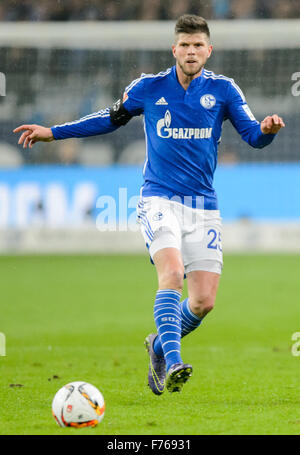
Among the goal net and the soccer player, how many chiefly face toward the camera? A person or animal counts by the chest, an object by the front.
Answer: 2

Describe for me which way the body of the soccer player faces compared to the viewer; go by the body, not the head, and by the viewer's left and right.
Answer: facing the viewer

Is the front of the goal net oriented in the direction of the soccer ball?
yes

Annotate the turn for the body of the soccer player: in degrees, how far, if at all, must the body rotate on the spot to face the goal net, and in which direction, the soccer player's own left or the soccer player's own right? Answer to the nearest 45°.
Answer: approximately 180°

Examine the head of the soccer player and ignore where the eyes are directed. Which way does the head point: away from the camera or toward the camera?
toward the camera

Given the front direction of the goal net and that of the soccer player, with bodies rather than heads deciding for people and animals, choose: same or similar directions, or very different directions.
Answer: same or similar directions

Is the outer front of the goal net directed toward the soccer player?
yes

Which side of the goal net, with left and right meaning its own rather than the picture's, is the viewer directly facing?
front
